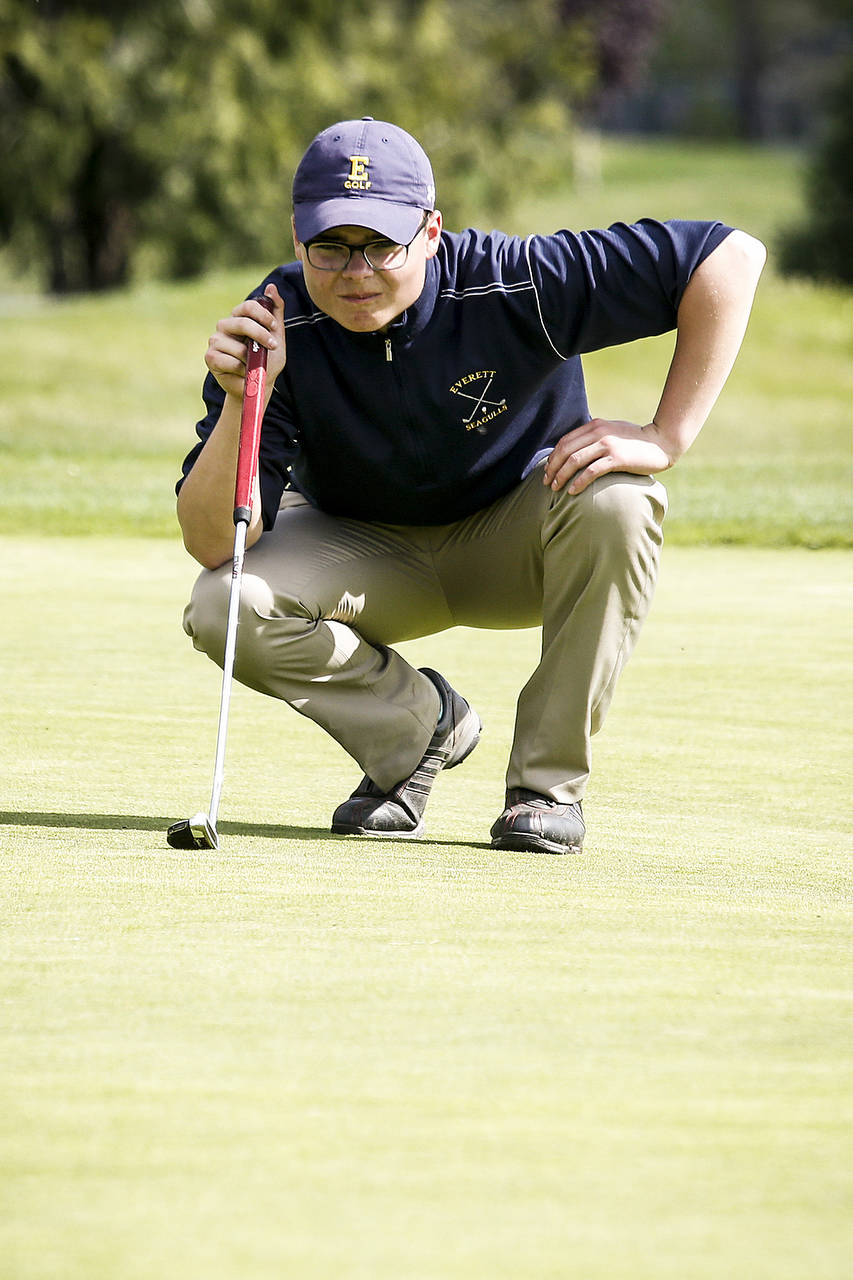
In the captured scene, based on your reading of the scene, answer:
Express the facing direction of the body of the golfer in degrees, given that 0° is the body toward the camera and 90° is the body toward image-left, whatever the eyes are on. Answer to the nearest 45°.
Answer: approximately 0°
